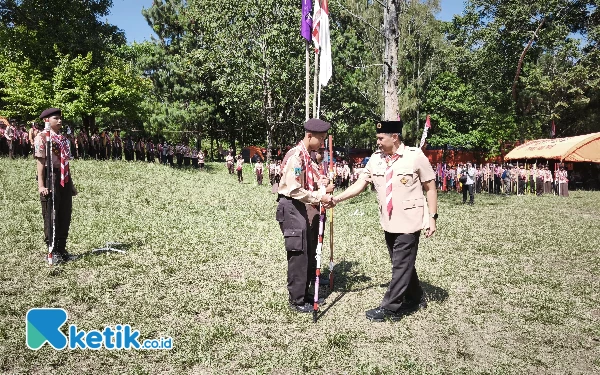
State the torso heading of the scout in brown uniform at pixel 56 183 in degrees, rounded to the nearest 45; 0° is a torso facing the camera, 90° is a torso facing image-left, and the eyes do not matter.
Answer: approximately 315°

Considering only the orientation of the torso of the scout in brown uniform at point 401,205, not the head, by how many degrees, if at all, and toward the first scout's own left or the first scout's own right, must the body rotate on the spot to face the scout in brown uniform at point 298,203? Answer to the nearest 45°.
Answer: approximately 45° to the first scout's own right

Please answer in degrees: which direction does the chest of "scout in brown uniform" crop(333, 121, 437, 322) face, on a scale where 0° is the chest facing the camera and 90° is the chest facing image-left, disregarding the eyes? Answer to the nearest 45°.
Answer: approximately 45°

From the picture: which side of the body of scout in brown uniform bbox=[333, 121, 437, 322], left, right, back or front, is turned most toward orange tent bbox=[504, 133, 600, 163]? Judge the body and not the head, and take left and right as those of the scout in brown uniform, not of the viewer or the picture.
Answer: back

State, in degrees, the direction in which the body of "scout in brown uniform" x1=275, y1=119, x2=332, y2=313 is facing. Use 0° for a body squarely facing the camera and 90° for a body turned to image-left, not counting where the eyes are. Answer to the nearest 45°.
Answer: approximately 270°

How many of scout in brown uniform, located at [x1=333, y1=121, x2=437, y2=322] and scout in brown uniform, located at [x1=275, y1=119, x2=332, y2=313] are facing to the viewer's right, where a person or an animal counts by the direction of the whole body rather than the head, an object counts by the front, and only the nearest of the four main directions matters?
1
